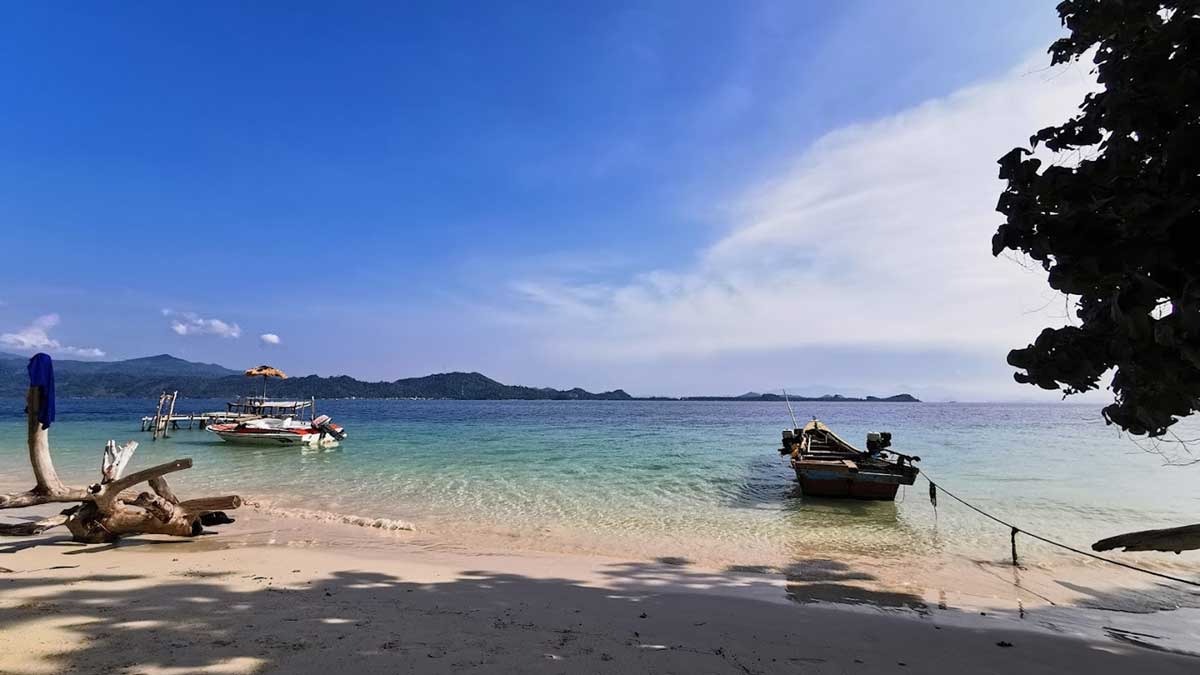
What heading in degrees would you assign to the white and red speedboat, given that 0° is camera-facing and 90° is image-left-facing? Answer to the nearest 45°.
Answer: approximately 90°

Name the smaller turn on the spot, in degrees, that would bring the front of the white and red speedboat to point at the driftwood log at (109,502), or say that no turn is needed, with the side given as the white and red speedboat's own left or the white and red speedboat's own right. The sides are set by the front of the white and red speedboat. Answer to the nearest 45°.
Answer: approximately 90° to the white and red speedboat's own left

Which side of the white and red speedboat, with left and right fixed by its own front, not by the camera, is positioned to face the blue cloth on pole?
left

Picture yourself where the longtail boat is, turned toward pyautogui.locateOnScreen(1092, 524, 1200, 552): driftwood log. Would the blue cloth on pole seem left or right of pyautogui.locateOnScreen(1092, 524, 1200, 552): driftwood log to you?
right

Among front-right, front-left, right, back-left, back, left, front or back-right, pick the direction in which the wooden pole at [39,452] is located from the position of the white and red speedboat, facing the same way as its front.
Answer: left

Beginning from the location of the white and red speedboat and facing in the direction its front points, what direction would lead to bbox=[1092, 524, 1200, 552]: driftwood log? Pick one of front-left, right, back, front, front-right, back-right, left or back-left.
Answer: left

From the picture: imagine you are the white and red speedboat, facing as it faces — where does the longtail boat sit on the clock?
The longtail boat is roughly at 8 o'clock from the white and red speedboat.
